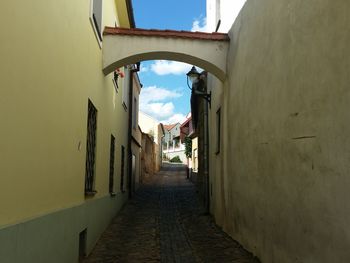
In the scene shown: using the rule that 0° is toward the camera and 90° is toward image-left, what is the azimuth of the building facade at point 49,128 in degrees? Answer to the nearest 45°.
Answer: approximately 270°
